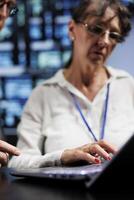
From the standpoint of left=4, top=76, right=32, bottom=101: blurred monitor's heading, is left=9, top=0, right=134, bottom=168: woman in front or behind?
in front

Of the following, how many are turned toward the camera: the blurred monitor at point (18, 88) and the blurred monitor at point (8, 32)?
2

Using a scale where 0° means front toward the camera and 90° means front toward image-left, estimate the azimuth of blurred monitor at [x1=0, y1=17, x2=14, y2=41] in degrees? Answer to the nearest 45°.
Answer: approximately 0°
